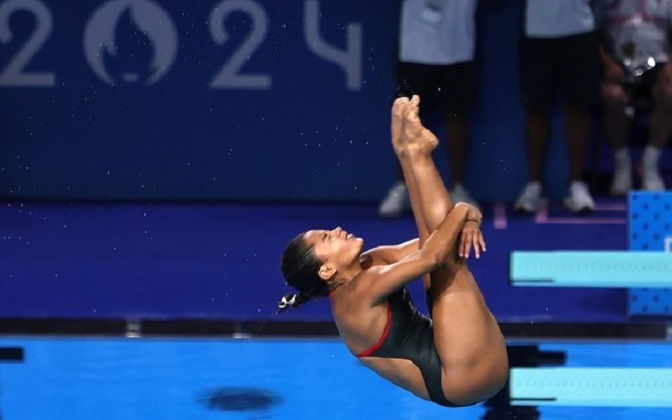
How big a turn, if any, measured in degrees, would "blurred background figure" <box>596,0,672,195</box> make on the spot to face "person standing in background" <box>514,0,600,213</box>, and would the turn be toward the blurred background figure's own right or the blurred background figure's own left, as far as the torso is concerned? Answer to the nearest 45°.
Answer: approximately 45° to the blurred background figure's own right

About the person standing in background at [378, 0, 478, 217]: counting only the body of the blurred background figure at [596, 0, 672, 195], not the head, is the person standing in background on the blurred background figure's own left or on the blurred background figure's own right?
on the blurred background figure's own right

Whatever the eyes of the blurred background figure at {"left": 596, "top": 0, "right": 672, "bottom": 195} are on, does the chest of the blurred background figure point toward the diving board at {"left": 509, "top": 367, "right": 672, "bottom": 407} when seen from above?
yes

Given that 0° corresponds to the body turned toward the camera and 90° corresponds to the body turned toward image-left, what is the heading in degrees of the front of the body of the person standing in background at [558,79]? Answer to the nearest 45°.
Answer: approximately 0°

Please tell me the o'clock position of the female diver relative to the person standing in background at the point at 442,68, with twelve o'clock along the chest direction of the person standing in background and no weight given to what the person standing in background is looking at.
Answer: The female diver is roughly at 12 o'clock from the person standing in background.

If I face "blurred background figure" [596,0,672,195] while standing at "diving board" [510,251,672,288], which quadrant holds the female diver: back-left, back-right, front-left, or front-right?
back-left

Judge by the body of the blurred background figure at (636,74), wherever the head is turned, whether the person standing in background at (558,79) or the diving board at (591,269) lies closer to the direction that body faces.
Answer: the diving board

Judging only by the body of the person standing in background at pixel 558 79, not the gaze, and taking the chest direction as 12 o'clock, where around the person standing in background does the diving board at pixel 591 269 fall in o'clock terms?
The diving board is roughly at 12 o'clock from the person standing in background.

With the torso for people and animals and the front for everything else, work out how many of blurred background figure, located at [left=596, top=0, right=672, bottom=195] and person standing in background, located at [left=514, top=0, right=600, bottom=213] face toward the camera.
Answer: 2
